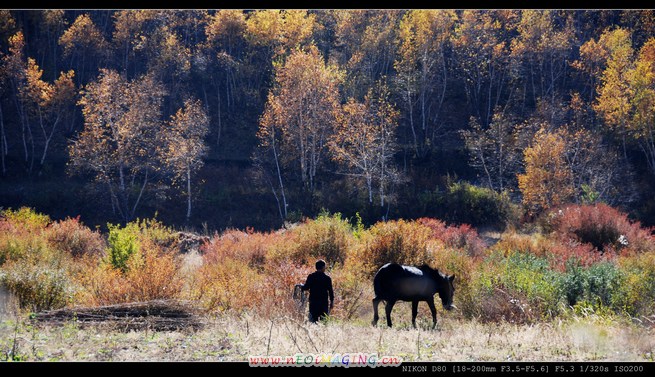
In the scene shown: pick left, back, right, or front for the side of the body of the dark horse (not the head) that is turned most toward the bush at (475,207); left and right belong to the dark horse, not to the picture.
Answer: left

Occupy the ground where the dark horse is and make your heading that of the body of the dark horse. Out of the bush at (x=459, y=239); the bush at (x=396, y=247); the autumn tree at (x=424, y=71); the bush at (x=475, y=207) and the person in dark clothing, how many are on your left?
4

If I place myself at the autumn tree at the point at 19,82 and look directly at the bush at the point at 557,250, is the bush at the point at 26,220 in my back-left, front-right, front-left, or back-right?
front-right

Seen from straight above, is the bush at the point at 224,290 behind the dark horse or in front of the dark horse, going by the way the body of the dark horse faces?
behind

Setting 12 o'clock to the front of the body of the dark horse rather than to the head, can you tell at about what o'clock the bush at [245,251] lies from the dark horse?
The bush is roughly at 8 o'clock from the dark horse.

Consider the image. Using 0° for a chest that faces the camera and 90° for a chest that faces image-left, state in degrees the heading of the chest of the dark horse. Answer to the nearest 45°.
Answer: approximately 270°

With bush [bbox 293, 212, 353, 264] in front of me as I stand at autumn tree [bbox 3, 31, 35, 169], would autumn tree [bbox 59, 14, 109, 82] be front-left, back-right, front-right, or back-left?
back-left

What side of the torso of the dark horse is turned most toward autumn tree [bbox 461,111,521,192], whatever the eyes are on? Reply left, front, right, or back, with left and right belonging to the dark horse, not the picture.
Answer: left

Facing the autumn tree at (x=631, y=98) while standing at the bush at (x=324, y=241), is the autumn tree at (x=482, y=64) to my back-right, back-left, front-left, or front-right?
front-left

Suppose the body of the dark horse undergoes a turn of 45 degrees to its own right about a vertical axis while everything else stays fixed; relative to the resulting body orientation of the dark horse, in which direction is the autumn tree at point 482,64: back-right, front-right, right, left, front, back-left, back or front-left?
back-left

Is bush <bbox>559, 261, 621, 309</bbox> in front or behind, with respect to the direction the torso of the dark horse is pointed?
in front

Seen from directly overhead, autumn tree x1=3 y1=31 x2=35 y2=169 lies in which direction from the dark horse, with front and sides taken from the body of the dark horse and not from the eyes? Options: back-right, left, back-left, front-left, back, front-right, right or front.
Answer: back-left

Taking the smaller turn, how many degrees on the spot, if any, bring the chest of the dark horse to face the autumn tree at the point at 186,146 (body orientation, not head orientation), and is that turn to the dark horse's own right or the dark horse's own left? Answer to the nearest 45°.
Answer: approximately 135° to the dark horse's own left

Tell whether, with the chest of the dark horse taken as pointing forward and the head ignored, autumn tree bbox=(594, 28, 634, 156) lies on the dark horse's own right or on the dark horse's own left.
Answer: on the dark horse's own left

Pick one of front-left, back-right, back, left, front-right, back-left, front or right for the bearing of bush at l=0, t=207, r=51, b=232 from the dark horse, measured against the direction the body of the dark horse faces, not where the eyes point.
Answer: back-left

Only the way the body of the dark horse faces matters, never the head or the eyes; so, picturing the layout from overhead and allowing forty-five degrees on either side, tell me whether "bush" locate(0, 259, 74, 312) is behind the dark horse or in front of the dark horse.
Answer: behind
